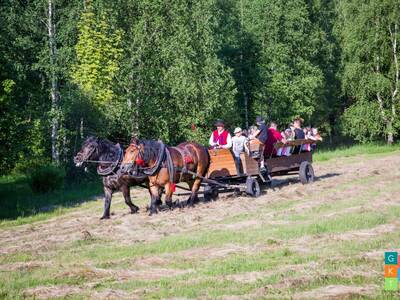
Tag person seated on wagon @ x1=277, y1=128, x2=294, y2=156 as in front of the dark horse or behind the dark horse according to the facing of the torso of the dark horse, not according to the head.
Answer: behind

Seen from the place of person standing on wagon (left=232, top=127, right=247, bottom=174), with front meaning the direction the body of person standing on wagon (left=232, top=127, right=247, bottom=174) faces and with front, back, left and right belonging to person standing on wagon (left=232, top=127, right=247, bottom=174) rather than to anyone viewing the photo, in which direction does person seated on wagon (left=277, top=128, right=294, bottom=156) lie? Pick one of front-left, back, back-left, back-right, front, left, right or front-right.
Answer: back

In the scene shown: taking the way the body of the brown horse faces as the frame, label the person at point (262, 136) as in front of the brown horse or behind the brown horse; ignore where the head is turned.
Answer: behind

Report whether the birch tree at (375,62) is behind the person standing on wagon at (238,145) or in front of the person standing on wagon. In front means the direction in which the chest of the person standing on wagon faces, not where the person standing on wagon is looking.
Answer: behind

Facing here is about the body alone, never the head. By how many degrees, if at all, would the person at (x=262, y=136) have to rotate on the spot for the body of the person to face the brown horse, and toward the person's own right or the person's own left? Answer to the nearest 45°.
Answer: approximately 90° to the person's own left

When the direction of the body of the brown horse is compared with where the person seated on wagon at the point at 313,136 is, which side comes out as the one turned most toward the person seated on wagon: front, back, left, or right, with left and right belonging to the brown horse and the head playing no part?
back

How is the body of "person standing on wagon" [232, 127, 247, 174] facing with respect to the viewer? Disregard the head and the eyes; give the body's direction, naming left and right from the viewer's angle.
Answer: facing the viewer and to the left of the viewer

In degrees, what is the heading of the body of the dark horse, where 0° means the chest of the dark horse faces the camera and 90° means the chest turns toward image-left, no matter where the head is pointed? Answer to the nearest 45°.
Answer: approximately 45°

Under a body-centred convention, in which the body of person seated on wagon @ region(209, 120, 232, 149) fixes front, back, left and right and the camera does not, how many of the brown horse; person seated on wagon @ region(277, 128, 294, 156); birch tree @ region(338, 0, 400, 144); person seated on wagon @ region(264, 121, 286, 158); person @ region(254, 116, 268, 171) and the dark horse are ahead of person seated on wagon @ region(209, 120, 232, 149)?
2
